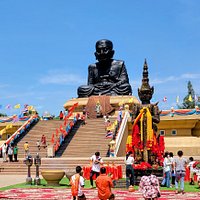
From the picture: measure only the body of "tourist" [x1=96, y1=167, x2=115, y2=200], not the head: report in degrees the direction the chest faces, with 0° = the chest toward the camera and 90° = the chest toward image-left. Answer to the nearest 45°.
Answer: approximately 180°

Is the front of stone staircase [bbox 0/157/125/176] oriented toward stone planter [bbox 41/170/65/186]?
yes

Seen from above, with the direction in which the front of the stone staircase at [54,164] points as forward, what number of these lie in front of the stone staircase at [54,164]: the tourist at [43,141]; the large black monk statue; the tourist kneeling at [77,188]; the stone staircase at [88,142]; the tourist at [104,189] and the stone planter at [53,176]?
3

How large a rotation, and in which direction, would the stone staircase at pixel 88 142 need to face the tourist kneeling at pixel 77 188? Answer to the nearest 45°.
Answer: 0° — it already faces them

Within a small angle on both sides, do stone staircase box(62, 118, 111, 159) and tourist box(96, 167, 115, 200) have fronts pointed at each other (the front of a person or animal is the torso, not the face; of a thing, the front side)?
yes

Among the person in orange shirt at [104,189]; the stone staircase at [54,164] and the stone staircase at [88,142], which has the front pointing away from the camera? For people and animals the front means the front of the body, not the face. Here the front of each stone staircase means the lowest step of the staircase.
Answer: the person in orange shirt

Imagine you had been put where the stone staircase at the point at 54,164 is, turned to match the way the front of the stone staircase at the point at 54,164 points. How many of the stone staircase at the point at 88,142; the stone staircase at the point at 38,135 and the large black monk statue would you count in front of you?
0

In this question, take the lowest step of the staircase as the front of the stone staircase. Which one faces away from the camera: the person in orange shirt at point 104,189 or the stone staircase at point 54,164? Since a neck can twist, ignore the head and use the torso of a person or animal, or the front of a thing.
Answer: the person in orange shirt

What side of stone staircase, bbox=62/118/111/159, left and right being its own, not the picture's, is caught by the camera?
front

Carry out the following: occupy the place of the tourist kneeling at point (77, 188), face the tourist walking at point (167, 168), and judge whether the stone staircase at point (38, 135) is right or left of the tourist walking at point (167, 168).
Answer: left

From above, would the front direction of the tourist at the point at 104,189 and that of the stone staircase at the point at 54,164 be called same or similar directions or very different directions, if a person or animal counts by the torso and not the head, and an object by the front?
very different directions

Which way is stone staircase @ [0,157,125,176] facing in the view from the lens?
facing the viewer

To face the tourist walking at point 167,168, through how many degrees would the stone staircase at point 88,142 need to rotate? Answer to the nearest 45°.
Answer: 0° — it already faces them

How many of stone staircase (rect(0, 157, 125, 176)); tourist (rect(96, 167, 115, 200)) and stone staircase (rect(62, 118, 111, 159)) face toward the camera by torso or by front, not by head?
2

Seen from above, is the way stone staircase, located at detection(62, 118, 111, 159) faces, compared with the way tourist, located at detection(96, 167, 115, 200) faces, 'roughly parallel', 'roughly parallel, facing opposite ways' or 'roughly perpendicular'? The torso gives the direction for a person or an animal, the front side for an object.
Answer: roughly parallel, facing opposite ways

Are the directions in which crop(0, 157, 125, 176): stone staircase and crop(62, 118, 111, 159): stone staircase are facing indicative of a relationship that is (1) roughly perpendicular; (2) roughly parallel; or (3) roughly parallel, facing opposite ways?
roughly parallel

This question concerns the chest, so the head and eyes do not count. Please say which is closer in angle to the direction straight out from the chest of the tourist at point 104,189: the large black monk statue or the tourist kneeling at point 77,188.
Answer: the large black monk statue
